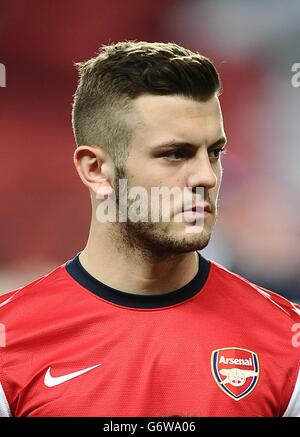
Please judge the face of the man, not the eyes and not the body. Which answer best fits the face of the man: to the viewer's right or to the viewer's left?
to the viewer's right

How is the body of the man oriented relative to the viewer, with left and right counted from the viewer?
facing the viewer
